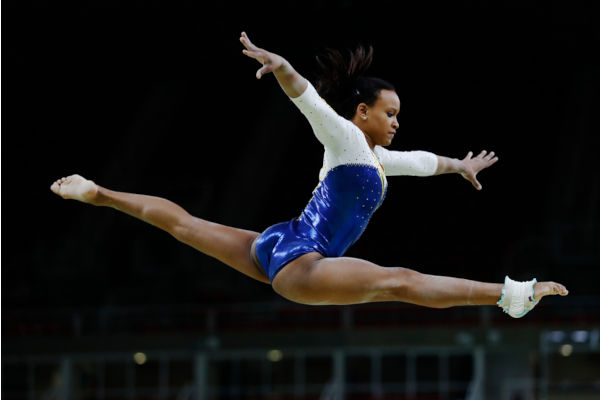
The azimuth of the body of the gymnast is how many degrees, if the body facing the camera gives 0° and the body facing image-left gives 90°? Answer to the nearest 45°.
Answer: approximately 270°
